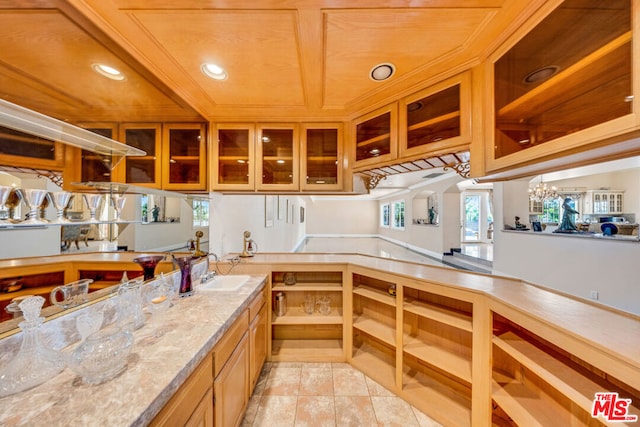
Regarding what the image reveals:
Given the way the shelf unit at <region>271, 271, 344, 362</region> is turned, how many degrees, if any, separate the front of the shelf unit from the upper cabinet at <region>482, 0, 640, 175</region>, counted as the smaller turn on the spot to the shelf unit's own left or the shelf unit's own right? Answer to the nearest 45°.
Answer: approximately 45° to the shelf unit's own left

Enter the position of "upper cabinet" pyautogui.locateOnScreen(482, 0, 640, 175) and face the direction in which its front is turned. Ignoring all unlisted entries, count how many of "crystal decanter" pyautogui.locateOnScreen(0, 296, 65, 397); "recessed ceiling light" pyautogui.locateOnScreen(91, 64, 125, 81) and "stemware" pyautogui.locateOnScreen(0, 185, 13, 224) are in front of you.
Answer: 3

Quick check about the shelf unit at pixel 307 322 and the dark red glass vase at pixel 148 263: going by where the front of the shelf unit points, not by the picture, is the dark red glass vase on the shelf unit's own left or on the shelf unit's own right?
on the shelf unit's own right
